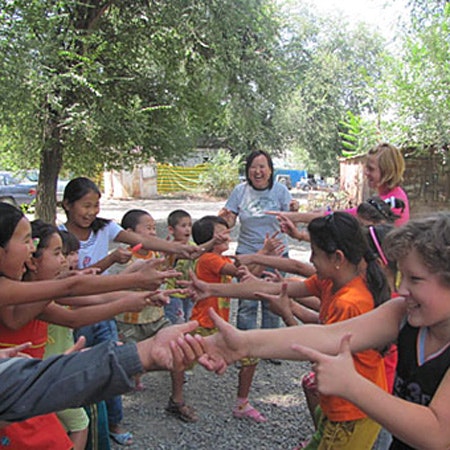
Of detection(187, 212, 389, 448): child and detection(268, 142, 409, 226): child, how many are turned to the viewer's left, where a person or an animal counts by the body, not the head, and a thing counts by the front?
2

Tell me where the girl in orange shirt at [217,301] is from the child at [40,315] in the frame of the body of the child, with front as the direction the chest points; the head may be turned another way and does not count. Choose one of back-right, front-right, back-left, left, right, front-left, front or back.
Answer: front-left

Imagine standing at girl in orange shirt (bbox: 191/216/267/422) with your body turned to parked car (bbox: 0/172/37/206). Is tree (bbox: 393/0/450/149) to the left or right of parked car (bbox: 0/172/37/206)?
right

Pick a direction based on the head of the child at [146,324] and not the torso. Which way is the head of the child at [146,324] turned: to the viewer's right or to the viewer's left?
to the viewer's right

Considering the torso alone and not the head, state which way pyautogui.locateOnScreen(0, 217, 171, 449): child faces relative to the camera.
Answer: to the viewer's right

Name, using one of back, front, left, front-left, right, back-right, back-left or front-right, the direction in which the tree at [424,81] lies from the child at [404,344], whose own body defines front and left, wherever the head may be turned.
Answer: back-right

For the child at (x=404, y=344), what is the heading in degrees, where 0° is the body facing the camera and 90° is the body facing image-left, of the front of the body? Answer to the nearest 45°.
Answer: approximately 45°

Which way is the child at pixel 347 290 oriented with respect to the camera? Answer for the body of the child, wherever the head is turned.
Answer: to the viewer's left

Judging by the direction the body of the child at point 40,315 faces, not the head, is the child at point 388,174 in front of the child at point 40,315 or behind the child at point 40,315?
in front

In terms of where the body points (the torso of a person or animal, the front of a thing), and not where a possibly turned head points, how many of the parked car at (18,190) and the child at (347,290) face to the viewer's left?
2

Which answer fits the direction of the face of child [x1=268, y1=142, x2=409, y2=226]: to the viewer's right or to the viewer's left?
to the viewer's left

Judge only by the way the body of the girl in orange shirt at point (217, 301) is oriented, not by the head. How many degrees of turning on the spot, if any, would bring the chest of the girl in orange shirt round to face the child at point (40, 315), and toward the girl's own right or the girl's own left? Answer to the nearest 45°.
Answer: approximately 135° to the girl's own right
